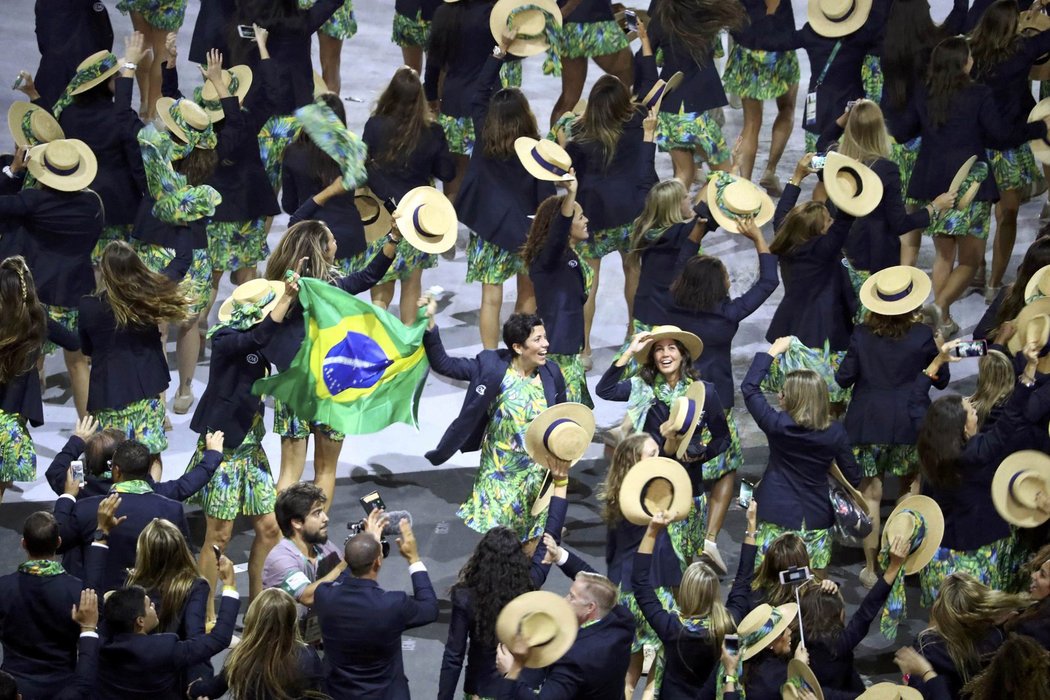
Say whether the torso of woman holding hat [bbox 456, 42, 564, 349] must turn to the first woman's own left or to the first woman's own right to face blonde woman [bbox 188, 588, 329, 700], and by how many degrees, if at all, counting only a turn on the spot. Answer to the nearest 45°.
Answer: approximately 180°

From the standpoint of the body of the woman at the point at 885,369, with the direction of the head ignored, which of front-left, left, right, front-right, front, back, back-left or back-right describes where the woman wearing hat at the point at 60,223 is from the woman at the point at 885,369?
left

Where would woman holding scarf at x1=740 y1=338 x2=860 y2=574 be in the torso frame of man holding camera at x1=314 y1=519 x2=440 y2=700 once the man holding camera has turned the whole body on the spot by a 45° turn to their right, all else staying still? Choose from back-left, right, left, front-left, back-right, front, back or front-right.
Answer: front

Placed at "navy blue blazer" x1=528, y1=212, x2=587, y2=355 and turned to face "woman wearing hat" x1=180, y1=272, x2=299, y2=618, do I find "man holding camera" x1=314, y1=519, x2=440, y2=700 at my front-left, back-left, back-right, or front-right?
front-left

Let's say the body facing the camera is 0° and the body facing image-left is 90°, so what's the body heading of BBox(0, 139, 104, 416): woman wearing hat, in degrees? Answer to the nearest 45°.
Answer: approximately 180°

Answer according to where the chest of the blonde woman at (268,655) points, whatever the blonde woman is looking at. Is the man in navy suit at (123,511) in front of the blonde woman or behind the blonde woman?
in front

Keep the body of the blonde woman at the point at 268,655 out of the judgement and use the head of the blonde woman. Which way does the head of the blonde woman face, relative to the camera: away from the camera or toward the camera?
away from the camera

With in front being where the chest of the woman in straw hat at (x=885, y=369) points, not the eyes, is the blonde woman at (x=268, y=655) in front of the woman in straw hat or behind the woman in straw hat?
behind

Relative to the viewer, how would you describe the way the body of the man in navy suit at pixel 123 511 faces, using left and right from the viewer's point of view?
facing away from the viewer

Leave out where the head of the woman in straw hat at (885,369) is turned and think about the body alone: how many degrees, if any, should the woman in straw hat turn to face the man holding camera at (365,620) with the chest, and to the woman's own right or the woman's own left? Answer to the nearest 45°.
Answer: approximately 135° to the woman's own left

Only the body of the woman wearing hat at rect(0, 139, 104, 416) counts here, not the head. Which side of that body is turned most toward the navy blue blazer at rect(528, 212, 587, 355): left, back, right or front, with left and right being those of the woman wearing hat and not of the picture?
right

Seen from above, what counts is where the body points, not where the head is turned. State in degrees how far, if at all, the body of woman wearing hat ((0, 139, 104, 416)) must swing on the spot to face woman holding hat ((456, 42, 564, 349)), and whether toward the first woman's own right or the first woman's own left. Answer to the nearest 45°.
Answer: approximately 90° to the first woman's own right

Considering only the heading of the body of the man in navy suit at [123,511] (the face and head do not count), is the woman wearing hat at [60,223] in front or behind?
in front

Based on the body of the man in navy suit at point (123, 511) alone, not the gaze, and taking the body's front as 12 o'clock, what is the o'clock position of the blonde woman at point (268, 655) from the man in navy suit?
The blonde woman is roughly at 5 o'clock from the man in navy suit.

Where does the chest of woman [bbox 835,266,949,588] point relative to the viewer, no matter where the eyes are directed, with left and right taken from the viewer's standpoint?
facing away from the viewer

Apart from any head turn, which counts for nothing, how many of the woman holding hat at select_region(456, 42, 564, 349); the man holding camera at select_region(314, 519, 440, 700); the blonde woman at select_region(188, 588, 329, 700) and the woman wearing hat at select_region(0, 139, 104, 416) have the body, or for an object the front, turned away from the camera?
4
